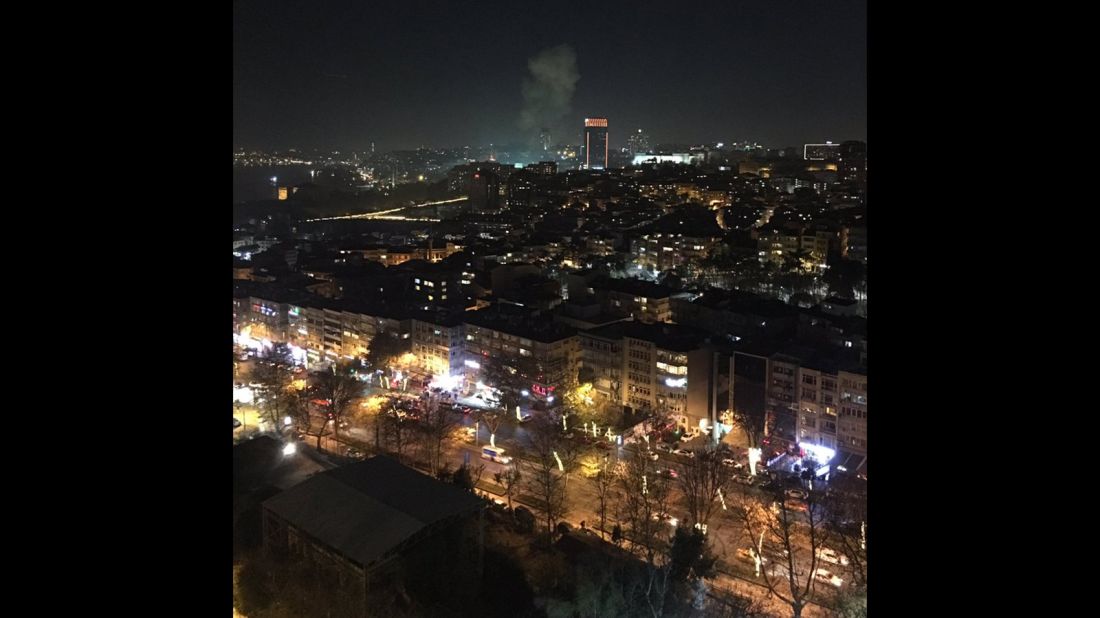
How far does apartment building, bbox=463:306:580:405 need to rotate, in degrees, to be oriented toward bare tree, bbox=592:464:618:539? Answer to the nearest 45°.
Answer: approximately 45° to its left

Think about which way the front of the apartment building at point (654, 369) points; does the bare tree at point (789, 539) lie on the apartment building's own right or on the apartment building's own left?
on the apartment building's own left

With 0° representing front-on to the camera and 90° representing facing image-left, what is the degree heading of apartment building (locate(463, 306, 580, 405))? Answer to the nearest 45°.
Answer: approximately 45°

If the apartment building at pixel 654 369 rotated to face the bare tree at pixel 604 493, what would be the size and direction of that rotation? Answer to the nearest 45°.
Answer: approximately 45° to its left

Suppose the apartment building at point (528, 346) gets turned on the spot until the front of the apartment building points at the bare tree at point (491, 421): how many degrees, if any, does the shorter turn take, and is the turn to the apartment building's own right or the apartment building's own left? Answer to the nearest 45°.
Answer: approximately 45° to the apartment building's own left

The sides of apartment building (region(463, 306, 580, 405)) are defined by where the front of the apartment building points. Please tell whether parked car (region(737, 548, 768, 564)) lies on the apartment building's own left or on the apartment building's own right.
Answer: on the apartment building's own left
